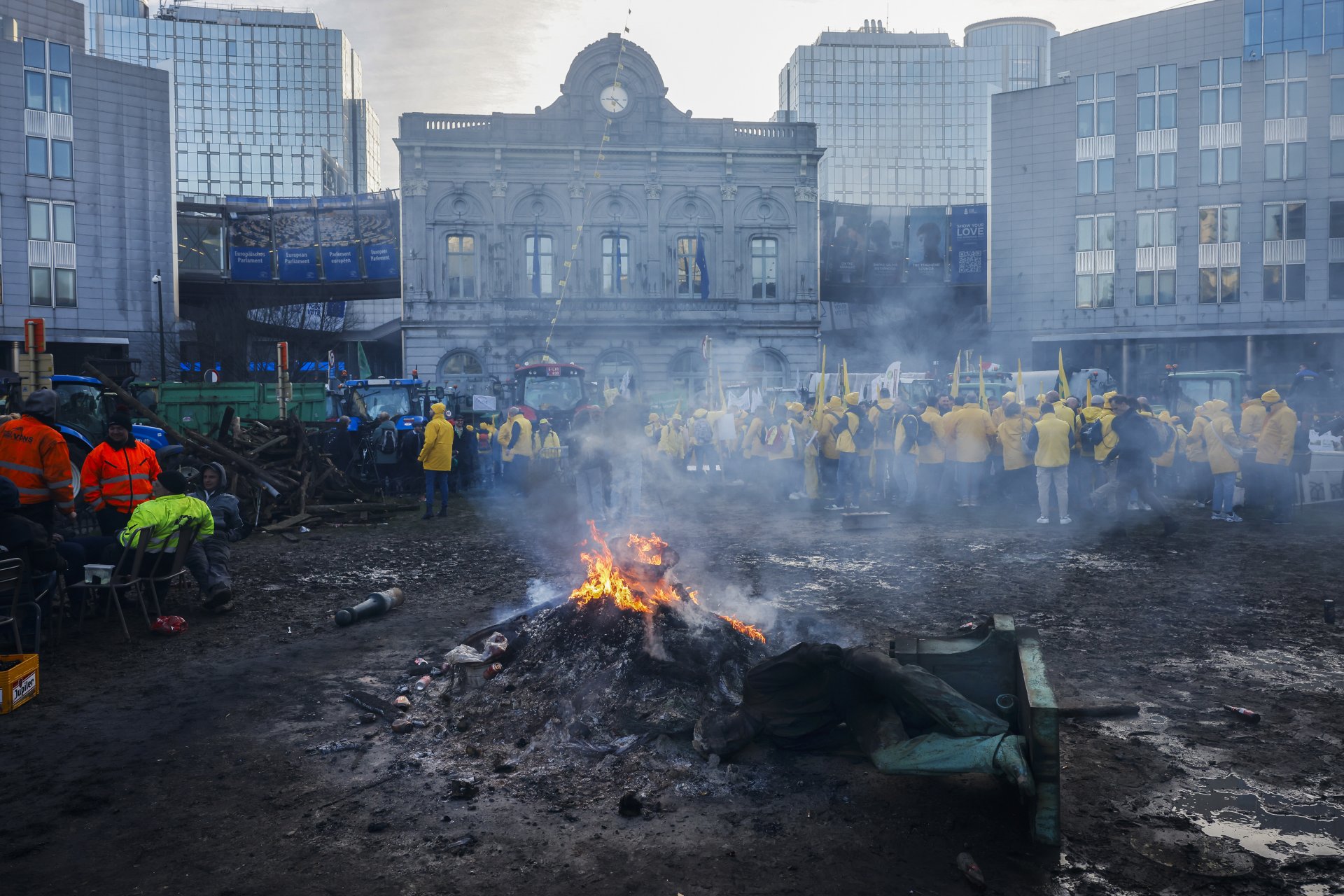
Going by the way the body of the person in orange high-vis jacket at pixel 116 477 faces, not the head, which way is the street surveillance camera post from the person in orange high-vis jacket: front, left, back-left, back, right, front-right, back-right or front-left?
back

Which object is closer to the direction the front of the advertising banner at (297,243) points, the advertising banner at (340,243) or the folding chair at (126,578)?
the folding chair

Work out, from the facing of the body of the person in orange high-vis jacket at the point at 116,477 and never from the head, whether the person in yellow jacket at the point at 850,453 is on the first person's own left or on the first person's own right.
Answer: on the first person's own left

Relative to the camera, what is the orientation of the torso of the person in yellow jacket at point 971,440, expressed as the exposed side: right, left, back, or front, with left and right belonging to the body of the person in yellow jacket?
back

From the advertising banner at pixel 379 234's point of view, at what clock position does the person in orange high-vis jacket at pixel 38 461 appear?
The person in orange high-vis jacket is roughly at 12 o'clock from the advertising banner.

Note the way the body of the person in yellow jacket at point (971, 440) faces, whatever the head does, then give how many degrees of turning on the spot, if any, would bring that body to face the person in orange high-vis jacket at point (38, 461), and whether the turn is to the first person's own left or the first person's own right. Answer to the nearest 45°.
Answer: approximately 135° to the first person's own left
